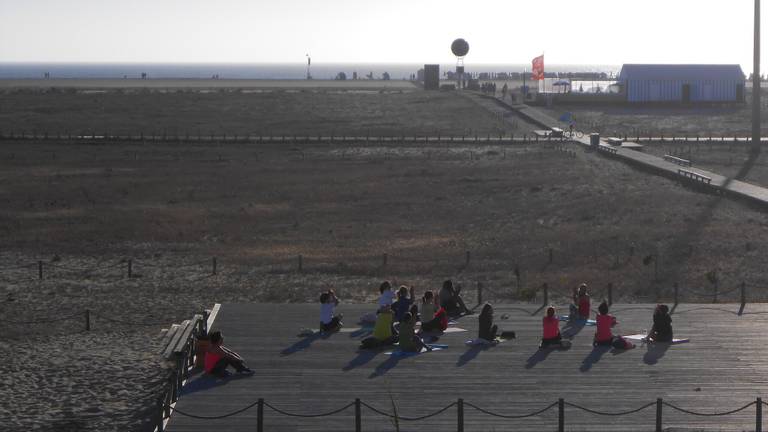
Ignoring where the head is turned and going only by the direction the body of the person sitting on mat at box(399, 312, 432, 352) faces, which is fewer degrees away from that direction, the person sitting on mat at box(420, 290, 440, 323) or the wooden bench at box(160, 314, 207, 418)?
the person sitting on mat

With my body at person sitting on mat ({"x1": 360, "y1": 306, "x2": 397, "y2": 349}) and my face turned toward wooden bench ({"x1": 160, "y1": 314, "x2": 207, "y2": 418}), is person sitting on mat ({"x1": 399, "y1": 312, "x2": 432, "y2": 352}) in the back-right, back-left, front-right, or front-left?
back-left

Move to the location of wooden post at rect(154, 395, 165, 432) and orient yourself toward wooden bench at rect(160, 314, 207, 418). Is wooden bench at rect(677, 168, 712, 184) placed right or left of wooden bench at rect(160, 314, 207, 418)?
right

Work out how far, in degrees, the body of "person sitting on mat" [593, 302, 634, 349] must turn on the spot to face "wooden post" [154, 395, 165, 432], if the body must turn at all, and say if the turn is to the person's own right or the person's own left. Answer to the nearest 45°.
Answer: approximately 180°

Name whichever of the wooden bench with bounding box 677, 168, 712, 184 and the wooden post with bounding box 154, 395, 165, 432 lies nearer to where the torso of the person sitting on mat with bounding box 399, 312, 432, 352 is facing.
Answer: the wooden bench

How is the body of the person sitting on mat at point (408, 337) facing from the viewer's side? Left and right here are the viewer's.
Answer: facing away from the viewer and to the right of the viewer

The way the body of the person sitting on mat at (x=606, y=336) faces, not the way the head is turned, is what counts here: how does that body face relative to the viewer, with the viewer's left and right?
facing away from the viewer and to the right of the viewer
